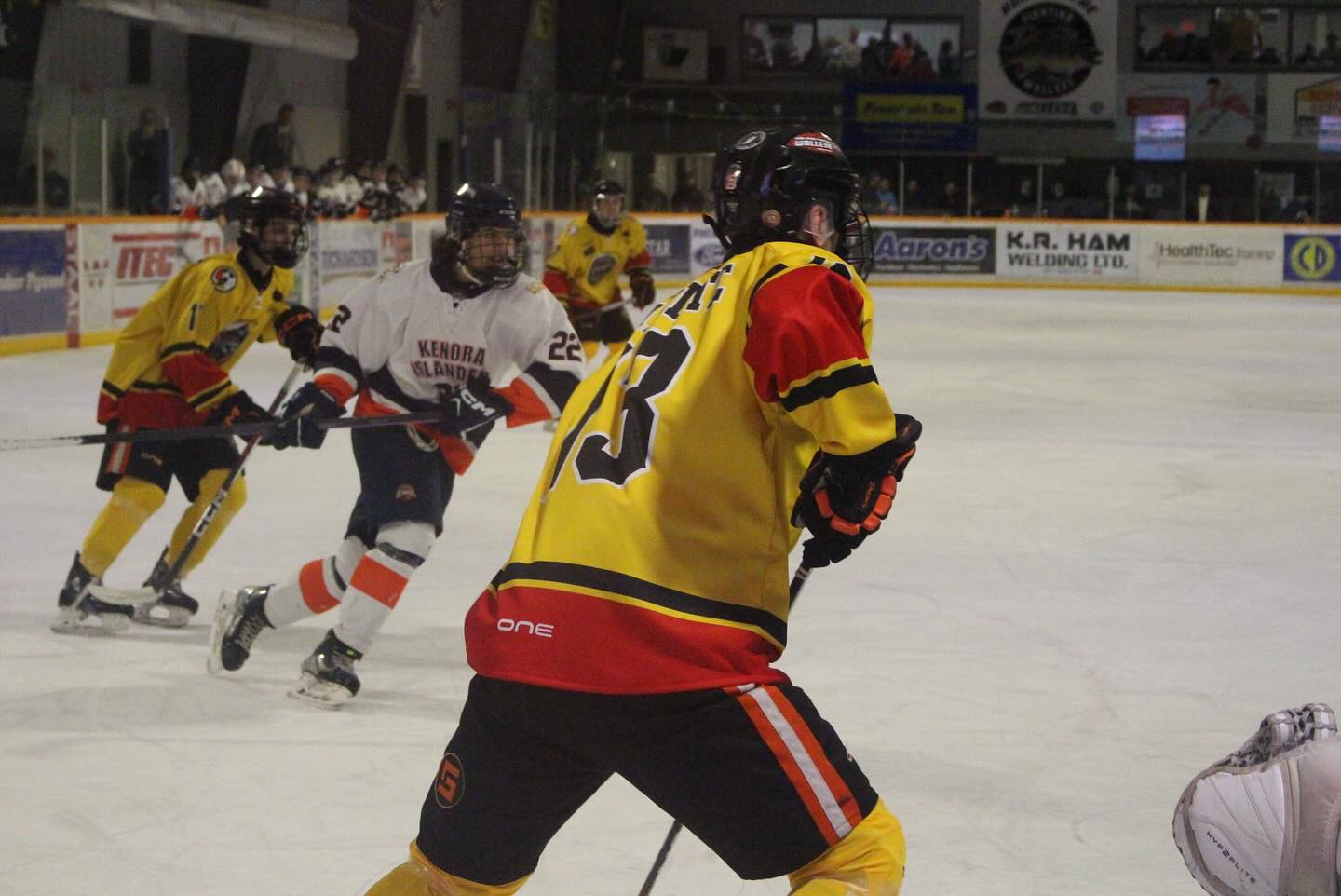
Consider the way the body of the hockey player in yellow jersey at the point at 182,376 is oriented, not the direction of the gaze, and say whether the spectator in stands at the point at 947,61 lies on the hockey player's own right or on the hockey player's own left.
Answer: on the hockey player's own left

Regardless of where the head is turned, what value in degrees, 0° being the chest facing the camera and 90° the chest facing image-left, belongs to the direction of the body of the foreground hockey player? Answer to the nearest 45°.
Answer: approximately 225°

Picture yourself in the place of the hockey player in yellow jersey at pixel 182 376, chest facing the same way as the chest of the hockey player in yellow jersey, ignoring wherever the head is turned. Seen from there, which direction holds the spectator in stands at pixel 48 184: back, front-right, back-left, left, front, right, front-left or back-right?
back-left

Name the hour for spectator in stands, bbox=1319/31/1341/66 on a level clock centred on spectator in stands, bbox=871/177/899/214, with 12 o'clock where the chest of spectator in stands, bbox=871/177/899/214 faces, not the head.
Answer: spectator in stands, bbox=1319/31/1341/66 is roughly at 8 o'clock from spectator in stands, bbox=871/177/899/214.

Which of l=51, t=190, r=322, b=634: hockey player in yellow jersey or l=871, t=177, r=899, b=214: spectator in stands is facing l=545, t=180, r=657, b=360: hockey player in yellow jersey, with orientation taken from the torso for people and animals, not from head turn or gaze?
the spectator in stands

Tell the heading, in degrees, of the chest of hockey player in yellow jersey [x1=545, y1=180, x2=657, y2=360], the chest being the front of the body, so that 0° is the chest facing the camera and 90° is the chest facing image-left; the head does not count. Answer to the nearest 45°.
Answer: approximately 0°

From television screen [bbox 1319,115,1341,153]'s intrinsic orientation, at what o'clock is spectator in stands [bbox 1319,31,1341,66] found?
The spectator in stands is roughly at 6 o'clock from the television screen.

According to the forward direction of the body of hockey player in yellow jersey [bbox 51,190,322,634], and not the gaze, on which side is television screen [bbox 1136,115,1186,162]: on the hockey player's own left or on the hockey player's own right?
on the hockey player's own left

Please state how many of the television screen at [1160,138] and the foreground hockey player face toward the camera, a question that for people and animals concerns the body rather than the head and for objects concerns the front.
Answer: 1

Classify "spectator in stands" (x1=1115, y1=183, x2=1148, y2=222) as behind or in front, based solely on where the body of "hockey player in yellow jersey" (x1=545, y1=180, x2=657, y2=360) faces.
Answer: behind

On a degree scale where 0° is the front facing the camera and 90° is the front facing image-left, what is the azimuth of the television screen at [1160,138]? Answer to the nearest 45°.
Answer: approximately 0°
